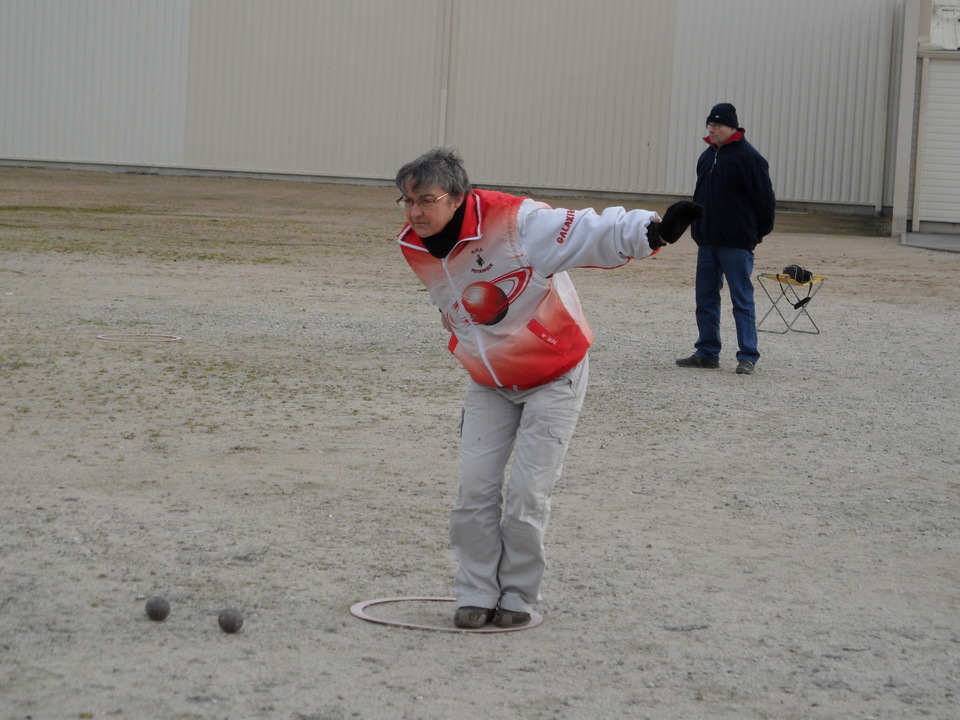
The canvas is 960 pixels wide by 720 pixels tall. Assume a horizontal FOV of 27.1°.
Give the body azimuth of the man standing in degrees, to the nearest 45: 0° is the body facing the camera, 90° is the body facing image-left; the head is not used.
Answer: approximately 45°

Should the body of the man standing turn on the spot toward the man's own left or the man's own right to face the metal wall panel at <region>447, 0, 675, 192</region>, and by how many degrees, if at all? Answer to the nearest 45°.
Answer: approximately 135° to the man's own right

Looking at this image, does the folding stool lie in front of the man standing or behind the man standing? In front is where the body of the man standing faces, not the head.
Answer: behind

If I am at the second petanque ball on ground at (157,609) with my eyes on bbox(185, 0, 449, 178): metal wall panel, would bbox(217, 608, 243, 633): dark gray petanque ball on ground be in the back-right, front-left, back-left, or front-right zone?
back-right
